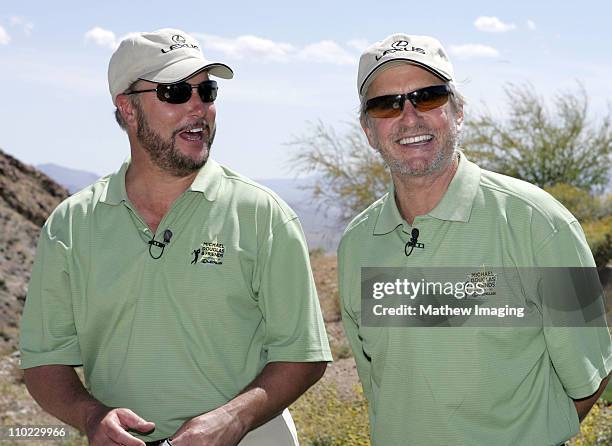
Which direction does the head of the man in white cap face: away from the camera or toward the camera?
toward the camera

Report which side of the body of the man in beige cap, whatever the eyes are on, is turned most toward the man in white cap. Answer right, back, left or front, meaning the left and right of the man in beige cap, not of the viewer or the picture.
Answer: left

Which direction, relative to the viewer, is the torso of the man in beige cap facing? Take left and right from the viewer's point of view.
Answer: facing the viewer

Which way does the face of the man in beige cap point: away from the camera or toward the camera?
toward the camera
